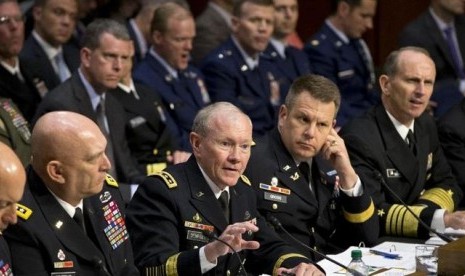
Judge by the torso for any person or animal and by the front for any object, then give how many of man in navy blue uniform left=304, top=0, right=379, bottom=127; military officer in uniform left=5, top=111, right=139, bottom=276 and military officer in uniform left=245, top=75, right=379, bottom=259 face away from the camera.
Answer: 0

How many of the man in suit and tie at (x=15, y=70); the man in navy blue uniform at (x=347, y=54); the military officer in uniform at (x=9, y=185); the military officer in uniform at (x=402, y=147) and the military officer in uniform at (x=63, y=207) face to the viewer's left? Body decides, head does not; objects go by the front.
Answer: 0

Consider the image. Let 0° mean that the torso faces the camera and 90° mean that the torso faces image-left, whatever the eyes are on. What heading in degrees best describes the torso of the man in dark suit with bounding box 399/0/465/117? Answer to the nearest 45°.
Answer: approximately 315°

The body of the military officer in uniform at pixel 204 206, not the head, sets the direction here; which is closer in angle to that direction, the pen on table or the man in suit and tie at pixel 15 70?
the pen on table

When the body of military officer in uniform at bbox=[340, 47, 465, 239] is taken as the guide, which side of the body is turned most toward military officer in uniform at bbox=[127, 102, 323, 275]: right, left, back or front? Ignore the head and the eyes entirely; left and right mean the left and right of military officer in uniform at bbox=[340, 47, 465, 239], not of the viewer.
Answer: right

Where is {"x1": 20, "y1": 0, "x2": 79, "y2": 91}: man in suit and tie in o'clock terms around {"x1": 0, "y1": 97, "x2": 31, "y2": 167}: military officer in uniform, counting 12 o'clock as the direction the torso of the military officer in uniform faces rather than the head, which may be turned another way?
The man in suit and tie is roughly at 8 o'clock from the military officer in uniform.

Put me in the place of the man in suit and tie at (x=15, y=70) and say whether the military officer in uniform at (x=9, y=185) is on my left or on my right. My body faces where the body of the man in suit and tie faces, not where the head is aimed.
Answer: on my right

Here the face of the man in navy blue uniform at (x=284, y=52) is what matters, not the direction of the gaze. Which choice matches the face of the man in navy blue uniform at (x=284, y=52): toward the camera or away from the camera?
toward the camera

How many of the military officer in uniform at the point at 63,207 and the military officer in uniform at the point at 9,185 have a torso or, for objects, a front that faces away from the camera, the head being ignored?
0

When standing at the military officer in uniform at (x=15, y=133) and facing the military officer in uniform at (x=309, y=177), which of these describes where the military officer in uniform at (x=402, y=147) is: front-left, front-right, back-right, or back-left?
front-left

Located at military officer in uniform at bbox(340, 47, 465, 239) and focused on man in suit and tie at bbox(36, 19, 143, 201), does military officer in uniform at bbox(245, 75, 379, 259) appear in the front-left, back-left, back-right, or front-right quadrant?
front-left

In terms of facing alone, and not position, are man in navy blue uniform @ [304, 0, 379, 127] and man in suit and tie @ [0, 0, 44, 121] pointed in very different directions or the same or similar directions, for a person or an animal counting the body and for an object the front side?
same or similar directions
